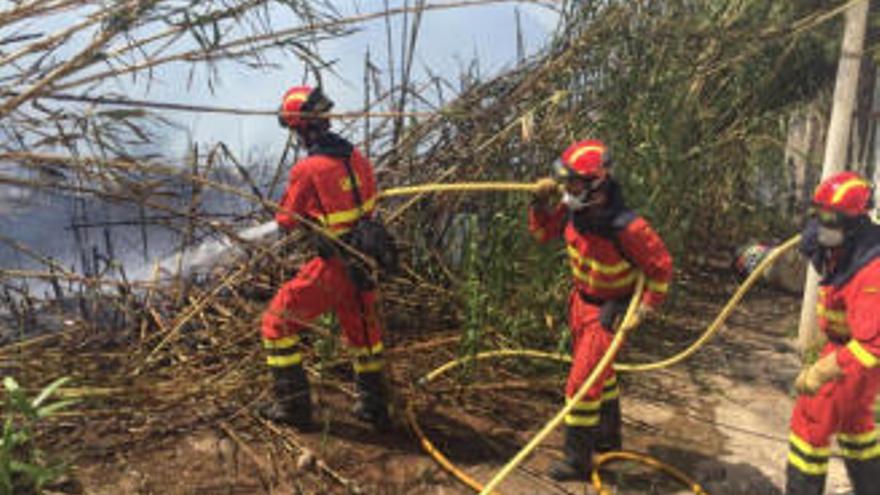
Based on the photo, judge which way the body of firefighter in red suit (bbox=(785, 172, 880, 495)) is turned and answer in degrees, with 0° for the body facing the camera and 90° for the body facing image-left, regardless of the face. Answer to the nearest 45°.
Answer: approximately 45°

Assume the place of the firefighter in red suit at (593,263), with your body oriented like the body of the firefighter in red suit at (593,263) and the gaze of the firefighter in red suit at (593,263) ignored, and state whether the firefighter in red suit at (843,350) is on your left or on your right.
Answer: on your left

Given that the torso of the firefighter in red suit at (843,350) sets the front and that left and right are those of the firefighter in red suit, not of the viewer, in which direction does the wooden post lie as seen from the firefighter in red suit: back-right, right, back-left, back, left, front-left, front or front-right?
back-right

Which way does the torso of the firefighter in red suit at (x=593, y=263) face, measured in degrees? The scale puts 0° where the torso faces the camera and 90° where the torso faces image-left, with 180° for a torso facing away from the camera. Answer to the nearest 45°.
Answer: approximately 45°

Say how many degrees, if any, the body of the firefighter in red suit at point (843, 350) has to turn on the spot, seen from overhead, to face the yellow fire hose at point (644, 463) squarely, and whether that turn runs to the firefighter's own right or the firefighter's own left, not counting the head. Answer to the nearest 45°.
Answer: approximately 45° to the firefighter's own right
